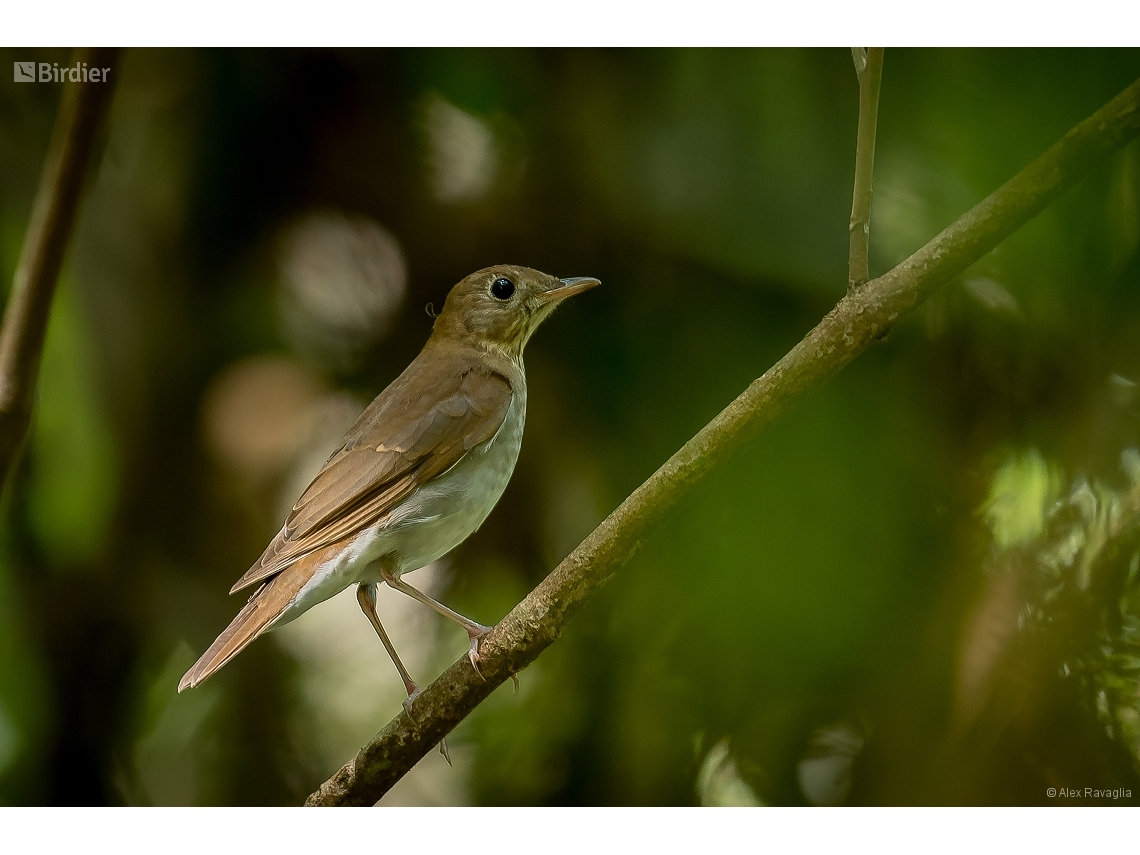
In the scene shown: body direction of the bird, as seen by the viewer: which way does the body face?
to the viewer's right

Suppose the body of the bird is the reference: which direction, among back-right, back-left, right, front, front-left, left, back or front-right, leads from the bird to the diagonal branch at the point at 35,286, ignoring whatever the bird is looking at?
back
